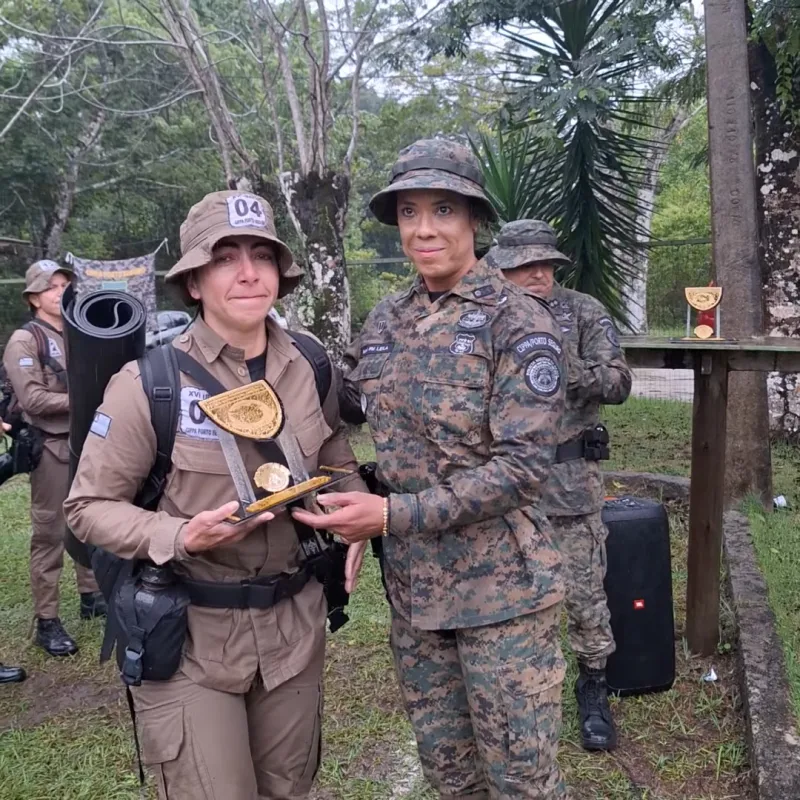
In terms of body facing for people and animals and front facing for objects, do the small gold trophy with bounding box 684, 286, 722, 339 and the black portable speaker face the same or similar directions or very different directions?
same or similar directions

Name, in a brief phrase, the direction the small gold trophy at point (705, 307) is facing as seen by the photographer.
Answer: facing the viewer

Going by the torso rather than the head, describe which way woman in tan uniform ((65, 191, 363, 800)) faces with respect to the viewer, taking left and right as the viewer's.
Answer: facing the viewer and to the right of the viewer

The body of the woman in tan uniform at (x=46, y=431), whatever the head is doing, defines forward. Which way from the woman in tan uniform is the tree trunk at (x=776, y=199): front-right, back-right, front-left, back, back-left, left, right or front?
front-left

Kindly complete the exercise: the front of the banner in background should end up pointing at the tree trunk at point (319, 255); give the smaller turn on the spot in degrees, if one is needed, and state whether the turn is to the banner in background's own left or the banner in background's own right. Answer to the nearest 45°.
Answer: approximately 45° to the banner in background's own left

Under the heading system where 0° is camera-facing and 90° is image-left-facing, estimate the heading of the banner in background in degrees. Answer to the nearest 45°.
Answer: approximately 0°

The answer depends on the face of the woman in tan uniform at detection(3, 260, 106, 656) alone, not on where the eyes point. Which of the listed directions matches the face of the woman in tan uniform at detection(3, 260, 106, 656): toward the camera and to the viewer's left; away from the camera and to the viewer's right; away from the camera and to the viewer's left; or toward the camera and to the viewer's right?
toward the camera and to the viewer's right

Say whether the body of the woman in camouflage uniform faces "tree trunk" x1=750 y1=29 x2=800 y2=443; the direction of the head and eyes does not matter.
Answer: no

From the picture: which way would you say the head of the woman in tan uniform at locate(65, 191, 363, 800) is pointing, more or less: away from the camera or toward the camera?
toward the camera

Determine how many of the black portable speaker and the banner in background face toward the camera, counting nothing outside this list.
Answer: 2

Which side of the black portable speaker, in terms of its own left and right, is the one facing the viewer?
front

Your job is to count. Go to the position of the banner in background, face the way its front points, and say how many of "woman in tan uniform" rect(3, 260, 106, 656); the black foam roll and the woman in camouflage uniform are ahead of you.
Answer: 3

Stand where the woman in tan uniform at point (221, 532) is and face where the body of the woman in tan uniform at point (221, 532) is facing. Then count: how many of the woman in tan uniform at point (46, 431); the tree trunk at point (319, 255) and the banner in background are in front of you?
0

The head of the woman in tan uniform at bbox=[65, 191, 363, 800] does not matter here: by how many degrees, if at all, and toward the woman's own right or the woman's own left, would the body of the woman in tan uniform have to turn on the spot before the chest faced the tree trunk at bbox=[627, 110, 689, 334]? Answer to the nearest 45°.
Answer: approximately 90° to the woman's own left

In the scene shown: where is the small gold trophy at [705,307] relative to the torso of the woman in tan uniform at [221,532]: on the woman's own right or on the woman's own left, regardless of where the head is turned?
on the woman's own left

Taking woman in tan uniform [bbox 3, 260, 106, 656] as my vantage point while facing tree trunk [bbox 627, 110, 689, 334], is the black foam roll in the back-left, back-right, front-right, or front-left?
back-right

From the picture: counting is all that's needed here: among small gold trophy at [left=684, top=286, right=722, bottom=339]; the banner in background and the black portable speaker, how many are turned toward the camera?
3
